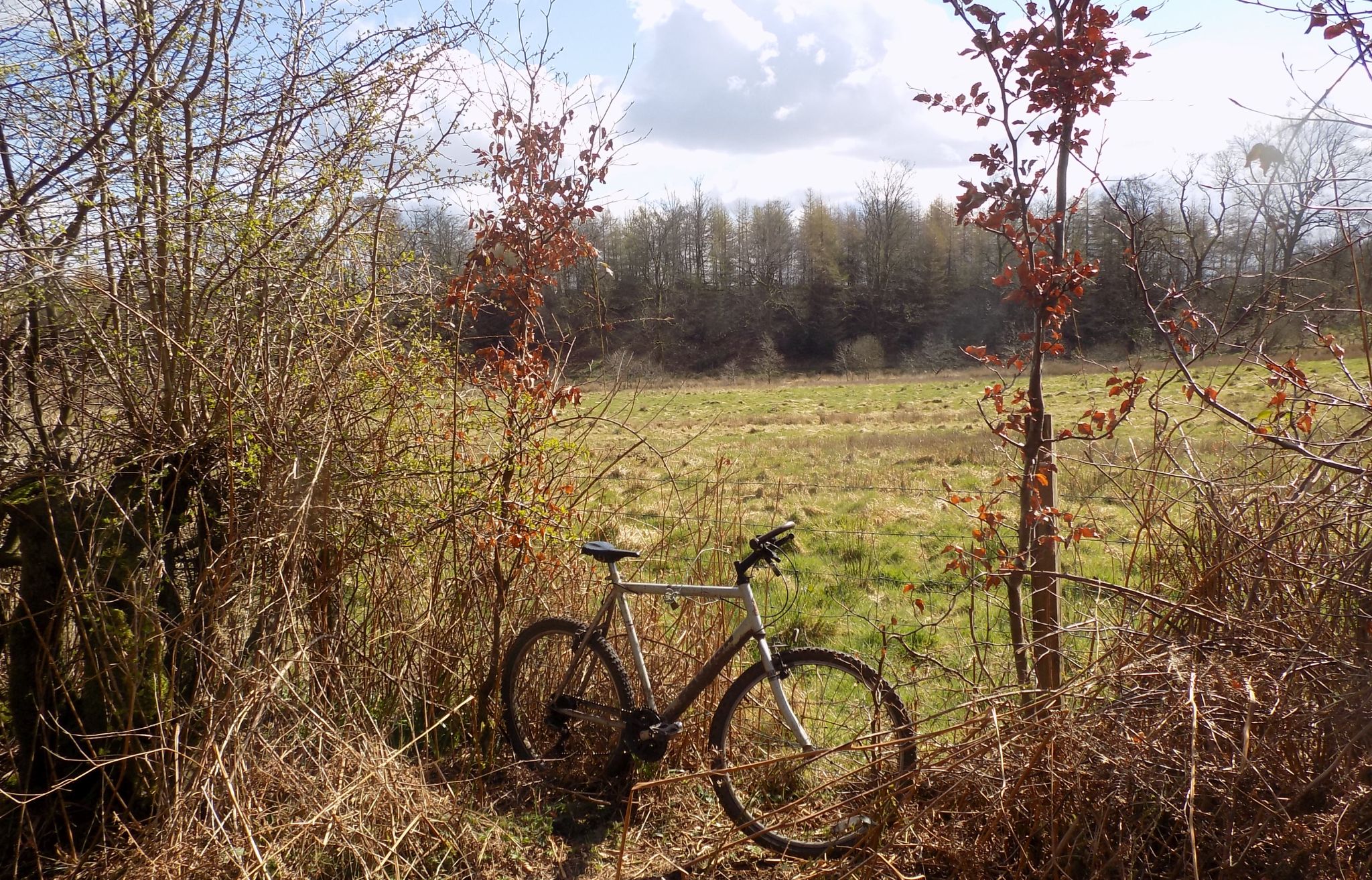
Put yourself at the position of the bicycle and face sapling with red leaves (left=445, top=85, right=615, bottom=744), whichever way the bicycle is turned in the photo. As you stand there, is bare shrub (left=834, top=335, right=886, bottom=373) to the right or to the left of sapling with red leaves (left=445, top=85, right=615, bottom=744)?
right

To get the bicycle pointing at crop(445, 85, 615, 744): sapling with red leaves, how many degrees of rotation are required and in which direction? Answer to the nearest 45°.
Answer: approximately 180°

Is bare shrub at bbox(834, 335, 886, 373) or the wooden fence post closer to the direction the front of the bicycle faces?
the wooden fence post

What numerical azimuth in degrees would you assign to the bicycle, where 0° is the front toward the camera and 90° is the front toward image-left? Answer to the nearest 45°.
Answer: approximately 315°

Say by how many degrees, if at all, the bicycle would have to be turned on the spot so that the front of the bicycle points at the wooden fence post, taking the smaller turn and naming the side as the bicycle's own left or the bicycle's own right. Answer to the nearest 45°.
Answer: approximately 45° to the bicycle's own left

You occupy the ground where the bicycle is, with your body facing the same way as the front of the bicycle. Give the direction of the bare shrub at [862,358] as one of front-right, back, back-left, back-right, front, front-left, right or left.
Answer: back-left
